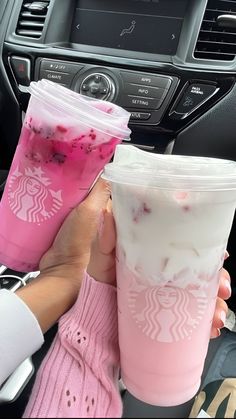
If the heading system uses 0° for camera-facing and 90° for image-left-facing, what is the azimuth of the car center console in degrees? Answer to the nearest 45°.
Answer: approximately 0°
